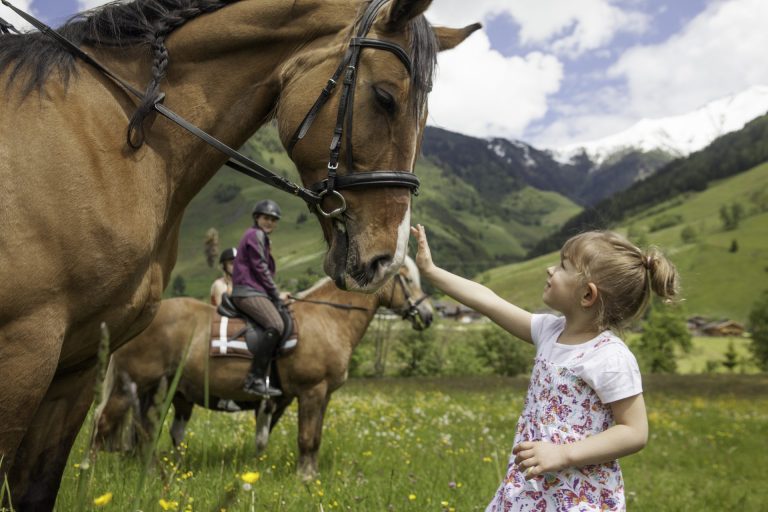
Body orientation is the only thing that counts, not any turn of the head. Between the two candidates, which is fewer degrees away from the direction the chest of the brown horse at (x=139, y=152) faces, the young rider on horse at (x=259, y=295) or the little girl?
the little girl

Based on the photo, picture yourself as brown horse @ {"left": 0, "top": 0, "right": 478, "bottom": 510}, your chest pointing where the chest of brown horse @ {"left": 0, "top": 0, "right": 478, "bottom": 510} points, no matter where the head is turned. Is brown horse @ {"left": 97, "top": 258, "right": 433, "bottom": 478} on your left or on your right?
on your left

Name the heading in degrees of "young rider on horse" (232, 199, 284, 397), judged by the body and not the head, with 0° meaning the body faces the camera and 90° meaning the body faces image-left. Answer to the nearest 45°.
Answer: approximately 270°

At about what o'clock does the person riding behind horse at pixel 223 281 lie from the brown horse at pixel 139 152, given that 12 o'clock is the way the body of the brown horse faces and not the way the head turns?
The person riding behind horse is roughly at 9 o'clock from the brown horse.

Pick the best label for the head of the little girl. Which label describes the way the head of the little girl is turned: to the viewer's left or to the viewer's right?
to the viewer's left

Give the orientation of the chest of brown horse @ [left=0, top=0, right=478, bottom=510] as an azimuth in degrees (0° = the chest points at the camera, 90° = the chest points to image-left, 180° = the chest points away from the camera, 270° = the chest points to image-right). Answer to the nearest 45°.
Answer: approximately 270°

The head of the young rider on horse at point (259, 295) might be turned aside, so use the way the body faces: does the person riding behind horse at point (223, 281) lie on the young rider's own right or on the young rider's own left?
on the young rider's own left

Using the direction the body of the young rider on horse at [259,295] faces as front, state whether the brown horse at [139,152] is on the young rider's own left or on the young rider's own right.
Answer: on the young rider's own right

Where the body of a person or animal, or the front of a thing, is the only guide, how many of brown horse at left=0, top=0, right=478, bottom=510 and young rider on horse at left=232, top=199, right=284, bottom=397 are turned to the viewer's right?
2

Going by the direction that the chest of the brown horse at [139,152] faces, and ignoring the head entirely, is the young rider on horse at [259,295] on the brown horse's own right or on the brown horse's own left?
on the brown horse's own left
